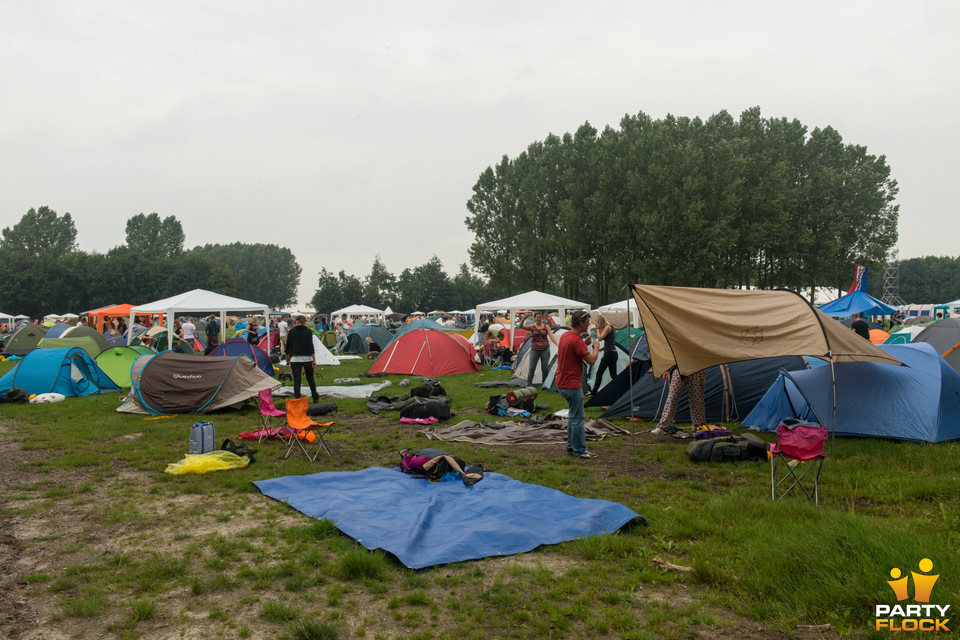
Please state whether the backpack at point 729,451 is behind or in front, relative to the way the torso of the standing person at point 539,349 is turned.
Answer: in front

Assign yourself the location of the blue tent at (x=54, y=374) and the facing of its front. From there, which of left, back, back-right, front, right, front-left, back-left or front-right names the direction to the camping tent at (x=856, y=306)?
front-left

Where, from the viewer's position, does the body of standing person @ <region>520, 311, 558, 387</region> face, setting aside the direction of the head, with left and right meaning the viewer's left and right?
facing the viewer

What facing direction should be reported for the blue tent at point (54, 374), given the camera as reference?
facing the viewer and to the right of the viewer

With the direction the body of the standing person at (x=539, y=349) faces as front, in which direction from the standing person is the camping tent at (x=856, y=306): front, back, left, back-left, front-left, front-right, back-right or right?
back-left
